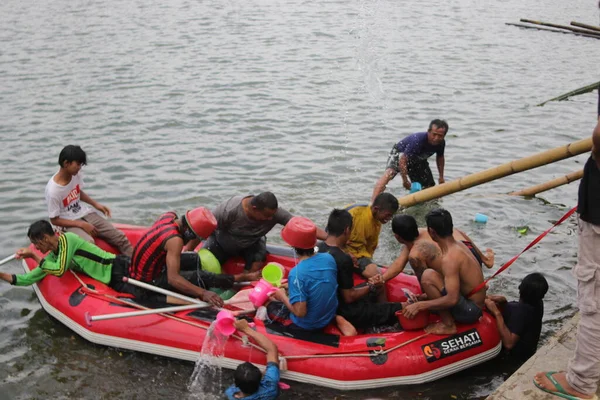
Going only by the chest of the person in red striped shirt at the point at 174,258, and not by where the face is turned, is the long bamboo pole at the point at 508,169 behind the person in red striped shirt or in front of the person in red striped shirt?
in front

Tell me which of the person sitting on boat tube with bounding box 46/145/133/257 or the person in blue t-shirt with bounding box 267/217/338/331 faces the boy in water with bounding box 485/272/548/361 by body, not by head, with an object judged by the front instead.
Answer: the person sitting on boat tube

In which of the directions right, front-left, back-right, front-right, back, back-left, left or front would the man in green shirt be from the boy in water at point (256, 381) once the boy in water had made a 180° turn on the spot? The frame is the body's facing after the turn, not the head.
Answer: back-right

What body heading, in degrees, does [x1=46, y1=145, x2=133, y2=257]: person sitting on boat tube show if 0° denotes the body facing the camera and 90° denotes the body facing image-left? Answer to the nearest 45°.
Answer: approximately 315°

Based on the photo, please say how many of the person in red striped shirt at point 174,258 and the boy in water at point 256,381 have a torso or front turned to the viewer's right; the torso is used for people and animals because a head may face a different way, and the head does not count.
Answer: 1

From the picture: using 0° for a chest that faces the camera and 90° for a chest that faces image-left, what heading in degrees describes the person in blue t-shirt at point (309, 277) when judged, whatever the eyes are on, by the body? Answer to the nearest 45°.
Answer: approximately 135°

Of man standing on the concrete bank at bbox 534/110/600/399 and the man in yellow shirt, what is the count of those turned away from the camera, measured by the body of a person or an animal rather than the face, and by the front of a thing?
0

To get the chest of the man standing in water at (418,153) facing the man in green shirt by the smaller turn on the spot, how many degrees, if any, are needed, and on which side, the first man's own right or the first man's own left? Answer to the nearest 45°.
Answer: approximately 90° to the first man's own right

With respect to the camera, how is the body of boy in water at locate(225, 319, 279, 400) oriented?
away from the camera

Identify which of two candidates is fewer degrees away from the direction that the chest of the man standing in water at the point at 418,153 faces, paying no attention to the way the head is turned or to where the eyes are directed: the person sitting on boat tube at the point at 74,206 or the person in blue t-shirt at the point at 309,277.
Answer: the person in blue t-shirt

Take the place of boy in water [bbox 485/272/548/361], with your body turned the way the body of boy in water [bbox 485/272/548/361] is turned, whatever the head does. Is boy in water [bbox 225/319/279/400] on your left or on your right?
on your left

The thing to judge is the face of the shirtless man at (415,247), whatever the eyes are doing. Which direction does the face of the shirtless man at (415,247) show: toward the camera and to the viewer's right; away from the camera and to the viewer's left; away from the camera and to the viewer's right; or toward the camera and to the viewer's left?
away from the camera and to the viewer's left

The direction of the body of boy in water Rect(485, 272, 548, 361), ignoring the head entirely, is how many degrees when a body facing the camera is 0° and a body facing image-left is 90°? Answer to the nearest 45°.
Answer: approximately 135°
